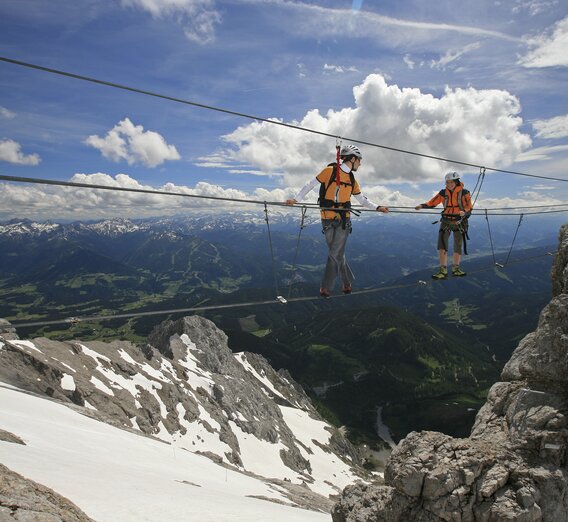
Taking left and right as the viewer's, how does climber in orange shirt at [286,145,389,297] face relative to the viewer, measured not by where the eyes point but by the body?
facing the viewer and to the right of the viewer

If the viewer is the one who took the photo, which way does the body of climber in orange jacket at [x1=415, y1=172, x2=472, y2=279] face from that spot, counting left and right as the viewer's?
facing the viewer

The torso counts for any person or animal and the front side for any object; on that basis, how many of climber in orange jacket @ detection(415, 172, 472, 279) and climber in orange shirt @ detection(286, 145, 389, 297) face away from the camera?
0

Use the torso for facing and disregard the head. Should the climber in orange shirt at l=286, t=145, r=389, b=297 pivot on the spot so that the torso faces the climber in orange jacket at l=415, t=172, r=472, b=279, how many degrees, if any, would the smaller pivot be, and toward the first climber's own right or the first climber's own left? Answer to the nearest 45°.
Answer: approximately 90° to the first climber's own left
